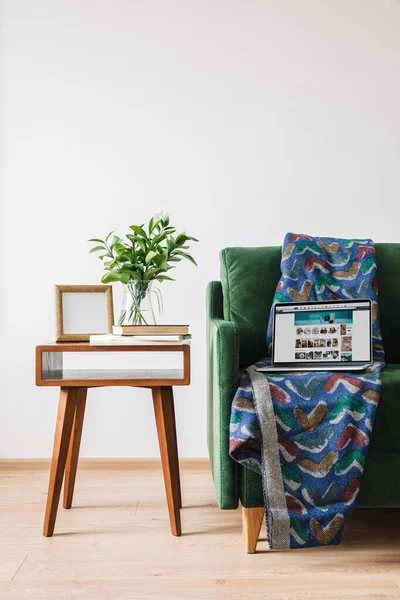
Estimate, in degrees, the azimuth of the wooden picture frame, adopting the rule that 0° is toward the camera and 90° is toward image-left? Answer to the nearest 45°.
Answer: approximately 0°

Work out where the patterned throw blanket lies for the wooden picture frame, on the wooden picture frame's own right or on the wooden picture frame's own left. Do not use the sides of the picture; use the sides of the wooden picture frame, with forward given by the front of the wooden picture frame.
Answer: on the wooden picture frame's own left

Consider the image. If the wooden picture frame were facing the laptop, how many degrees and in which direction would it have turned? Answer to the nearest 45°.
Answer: approximately 90° to its left
